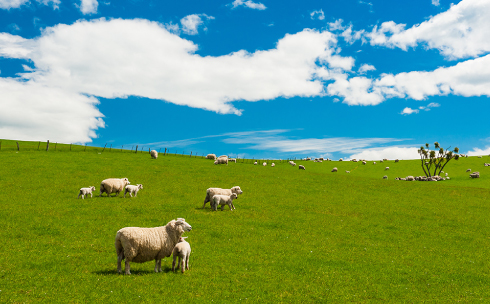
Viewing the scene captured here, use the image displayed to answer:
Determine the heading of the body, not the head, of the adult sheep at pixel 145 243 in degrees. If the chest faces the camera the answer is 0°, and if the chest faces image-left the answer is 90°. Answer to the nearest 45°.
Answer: approximately 270°

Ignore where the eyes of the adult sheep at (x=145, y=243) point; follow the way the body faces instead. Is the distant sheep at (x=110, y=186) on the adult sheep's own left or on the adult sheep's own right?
on the adult sheep's own left

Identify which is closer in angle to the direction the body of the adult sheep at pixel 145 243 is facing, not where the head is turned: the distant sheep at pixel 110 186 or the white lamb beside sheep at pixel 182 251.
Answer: the white lamb beside sheep

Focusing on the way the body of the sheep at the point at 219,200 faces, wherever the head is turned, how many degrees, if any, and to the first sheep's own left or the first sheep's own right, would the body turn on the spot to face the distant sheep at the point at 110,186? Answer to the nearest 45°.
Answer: approximately 135° to the first sheep's own left

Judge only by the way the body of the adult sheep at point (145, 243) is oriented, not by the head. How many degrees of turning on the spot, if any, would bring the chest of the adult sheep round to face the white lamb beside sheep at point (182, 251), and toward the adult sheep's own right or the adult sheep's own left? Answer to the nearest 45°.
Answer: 0° — it already faces it

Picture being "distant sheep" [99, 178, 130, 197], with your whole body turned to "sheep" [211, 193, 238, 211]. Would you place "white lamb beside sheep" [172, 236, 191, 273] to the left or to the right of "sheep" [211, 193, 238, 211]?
right

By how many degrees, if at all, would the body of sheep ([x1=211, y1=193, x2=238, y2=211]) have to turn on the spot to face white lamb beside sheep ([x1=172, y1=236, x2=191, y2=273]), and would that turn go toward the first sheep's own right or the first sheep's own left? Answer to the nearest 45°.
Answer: approximately 90° to the first sheep's own right

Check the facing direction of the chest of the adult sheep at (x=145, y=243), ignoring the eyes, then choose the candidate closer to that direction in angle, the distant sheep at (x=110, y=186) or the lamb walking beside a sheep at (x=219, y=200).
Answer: the lamb walking beside a sheep

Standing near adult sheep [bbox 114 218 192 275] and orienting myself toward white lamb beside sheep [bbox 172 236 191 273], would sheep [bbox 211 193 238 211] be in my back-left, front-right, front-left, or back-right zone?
front-left

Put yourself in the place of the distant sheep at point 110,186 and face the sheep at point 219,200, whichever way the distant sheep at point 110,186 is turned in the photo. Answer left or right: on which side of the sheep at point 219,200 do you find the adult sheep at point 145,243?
right

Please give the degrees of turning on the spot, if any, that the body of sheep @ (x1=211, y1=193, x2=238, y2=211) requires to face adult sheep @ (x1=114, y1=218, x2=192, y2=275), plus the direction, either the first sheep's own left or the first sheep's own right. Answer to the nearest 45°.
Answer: approximately 90° to the first sheep's own right
